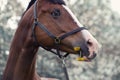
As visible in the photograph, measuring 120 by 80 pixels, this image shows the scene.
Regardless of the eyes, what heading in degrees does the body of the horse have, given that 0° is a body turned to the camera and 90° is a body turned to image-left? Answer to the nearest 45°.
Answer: approximately 270°
